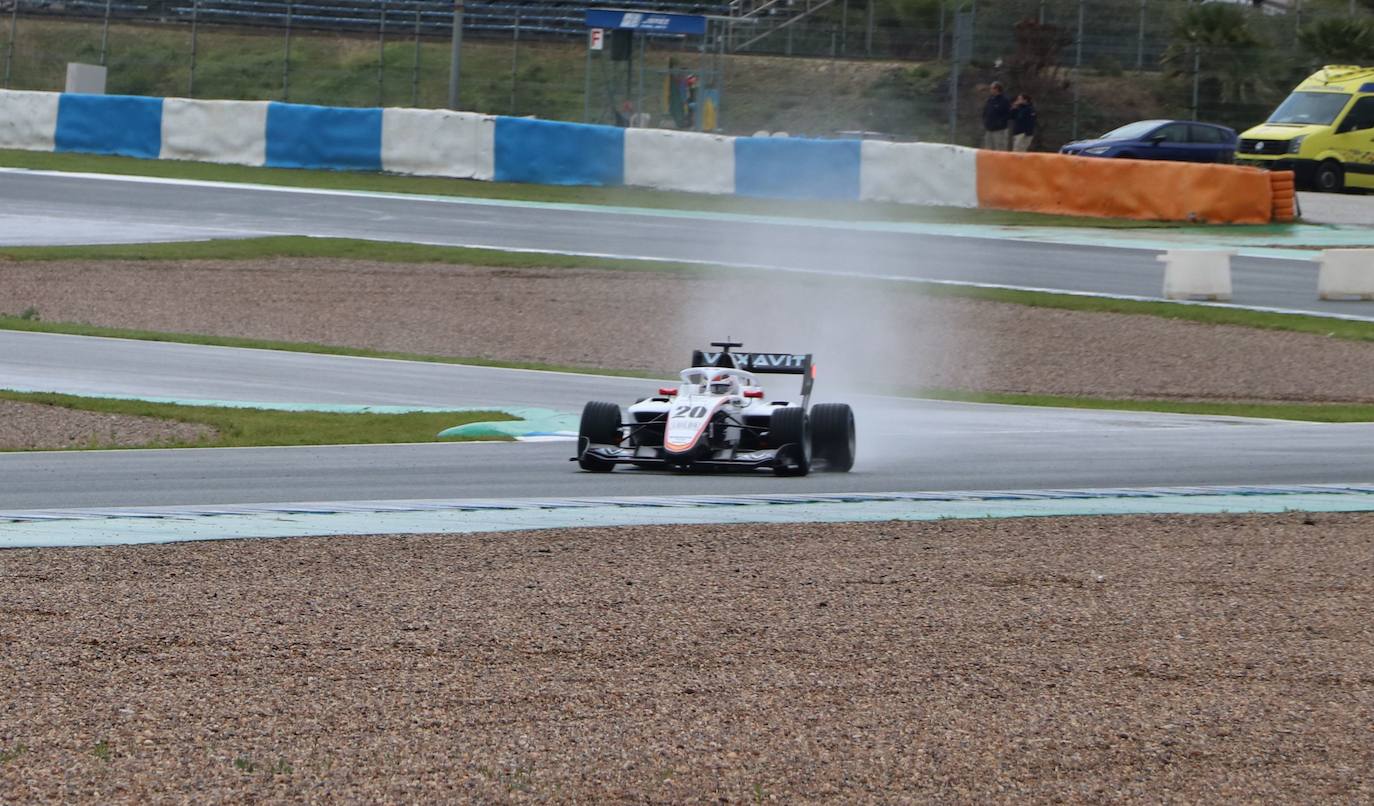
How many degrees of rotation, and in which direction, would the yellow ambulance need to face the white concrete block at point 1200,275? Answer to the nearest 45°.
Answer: approximately 45° to its left

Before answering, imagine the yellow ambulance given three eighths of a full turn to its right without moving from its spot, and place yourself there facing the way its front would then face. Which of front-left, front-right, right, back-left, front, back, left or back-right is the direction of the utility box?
left

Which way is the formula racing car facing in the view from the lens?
facing the viewer

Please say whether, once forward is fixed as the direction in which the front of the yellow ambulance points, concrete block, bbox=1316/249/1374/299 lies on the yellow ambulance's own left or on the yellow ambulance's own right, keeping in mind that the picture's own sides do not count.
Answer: on the yellow ambulance's own left

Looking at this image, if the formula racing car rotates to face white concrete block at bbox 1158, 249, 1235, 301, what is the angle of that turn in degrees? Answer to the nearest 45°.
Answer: approximately 135° to its left

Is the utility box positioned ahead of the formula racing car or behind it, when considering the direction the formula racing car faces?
behind

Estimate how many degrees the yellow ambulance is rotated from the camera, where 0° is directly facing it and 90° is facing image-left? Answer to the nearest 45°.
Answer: approximately 45°

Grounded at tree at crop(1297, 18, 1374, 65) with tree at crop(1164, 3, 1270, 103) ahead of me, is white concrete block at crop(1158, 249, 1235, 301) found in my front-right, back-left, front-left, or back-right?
front-left

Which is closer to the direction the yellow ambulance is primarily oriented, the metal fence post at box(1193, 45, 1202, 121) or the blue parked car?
the blue parked car

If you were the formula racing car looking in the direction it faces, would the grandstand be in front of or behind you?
behind

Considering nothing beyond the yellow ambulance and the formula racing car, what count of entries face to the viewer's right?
0

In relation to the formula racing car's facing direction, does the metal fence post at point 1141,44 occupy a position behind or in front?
behind

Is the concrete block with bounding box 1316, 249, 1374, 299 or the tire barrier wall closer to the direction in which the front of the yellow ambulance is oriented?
the tire barrier wall

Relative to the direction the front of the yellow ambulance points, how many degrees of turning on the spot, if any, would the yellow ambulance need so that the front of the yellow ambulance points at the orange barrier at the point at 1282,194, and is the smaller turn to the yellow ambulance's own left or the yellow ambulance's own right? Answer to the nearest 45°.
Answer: approximately 45° to the yellow ambulance's own left
